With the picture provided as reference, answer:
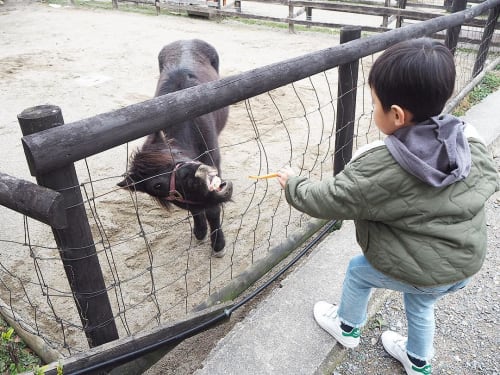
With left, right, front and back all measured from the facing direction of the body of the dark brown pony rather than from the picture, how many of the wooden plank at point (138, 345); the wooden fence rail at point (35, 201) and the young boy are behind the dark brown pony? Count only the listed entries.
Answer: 0

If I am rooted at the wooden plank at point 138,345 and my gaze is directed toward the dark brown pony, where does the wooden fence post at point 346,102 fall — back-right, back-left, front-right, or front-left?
front-right

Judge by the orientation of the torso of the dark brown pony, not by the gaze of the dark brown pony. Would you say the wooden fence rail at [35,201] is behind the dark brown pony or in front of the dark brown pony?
in front

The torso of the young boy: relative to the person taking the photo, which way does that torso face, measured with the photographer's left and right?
facing away from the viewer and to the left of the viewer

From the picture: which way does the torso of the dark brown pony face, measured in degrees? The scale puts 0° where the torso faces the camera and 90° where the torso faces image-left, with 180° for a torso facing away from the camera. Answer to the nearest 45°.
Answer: approximately 0°

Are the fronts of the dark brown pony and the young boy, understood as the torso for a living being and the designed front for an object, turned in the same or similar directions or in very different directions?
very different directions

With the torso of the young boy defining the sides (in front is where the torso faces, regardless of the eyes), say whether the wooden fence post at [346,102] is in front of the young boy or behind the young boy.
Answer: in front

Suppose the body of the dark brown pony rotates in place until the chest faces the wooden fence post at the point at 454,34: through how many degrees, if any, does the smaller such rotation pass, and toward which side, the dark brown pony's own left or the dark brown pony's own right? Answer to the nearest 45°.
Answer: approximately 135° to the dark brown pony's own left

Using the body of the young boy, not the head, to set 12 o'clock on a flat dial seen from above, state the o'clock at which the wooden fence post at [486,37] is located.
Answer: The wooden fence post is roughly at 2 o'clock from the young boy.

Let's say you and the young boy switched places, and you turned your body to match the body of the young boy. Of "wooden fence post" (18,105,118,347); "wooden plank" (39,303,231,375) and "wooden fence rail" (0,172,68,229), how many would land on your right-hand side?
0

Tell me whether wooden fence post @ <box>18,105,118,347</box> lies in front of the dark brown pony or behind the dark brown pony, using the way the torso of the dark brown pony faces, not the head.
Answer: in front

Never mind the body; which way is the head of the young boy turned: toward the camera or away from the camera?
away from the camera

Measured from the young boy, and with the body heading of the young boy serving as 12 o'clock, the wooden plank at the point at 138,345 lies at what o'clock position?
The wooden plank is roughly at 10 o'clock from the young boy.

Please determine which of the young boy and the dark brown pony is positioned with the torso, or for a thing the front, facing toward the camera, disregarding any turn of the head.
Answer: the dark brown pony

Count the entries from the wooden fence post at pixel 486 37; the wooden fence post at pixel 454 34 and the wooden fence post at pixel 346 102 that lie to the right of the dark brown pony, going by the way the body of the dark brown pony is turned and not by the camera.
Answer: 0

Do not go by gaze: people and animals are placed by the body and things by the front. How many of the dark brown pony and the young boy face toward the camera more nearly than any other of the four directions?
1
